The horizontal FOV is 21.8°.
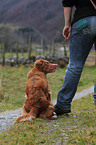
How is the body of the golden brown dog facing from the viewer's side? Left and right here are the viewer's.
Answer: facing away from the viewer and to the right of the viewer
